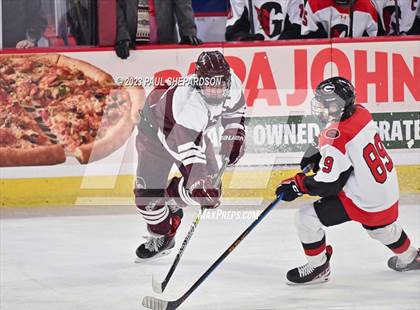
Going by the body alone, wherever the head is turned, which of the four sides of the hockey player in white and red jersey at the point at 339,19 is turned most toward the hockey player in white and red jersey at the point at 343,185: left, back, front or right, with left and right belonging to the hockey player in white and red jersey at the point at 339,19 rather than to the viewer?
front

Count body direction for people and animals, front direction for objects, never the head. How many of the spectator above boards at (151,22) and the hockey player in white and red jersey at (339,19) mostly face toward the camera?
2

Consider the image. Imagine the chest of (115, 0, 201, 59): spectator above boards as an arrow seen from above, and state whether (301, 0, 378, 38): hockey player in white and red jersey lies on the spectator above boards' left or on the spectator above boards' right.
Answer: on the spectator above boards' left

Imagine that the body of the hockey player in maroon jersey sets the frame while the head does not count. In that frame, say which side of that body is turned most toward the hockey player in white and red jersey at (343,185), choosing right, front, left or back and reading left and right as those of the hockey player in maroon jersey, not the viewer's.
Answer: front

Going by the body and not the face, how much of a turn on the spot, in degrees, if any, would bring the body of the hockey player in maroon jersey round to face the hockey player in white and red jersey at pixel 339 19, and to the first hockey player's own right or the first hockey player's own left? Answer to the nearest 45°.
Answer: approximately 90° to the first hockey player's own left

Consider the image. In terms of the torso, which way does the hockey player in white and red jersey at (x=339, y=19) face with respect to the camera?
toward the camera

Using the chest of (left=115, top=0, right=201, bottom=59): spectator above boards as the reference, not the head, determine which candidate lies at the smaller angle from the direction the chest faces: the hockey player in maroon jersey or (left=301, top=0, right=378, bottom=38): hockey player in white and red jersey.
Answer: the hockey player in maroon jersey
